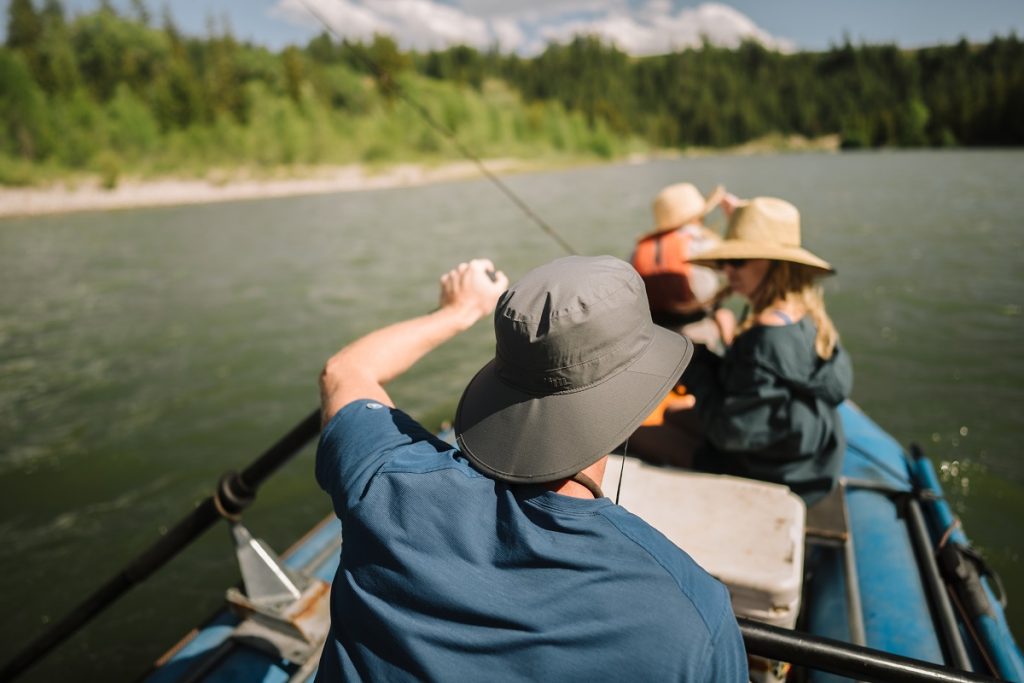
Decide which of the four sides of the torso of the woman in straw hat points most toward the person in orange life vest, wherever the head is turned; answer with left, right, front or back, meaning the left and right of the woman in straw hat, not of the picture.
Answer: right

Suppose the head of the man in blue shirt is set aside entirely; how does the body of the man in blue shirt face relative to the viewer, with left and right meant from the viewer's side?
facing away from the viewer

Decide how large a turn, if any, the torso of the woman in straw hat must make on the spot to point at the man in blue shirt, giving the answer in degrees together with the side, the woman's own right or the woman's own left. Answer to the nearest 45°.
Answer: approximately 90° to the woman's own left

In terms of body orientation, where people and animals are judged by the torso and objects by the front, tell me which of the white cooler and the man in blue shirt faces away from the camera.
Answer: the man in blue shirt

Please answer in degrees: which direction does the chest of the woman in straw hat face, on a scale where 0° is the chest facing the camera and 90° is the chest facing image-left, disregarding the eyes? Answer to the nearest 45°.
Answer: approximately 90°

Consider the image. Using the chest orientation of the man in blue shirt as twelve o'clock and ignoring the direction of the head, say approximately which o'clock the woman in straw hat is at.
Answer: The woman in straw hat is roughly at 1 o'clock from the man in blue shirt.

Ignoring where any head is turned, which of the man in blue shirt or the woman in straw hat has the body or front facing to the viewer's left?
the woman in straw hat

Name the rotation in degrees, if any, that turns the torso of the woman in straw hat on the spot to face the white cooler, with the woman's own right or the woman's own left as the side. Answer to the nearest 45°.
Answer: approximately 90° to the woman's own left

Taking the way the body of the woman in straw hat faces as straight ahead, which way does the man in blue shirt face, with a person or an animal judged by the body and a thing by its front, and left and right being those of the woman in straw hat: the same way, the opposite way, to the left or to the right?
to the right

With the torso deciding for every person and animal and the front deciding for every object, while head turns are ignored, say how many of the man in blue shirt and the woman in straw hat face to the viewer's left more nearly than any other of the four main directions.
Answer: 1
